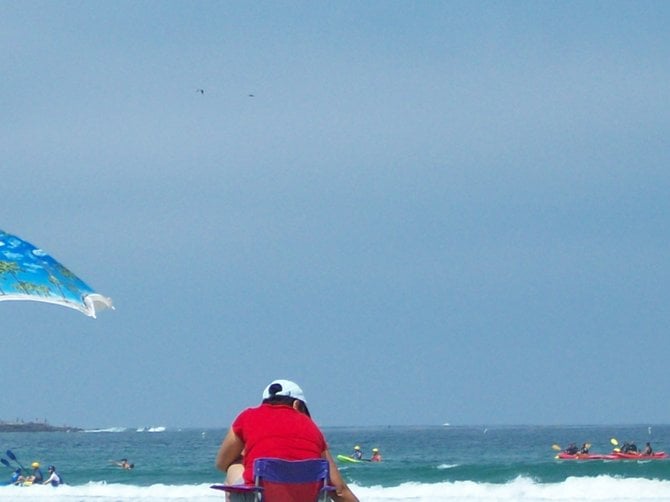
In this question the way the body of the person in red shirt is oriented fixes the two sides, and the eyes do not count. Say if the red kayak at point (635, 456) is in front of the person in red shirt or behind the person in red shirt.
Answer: in front

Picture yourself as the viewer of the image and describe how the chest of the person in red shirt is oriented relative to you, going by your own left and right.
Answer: facing away from the viewer

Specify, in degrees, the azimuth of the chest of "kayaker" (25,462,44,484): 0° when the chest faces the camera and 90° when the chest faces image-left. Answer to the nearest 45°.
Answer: approximately 90°

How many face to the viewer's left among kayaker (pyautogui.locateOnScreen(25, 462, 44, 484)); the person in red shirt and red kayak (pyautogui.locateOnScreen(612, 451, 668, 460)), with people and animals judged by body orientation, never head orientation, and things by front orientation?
2

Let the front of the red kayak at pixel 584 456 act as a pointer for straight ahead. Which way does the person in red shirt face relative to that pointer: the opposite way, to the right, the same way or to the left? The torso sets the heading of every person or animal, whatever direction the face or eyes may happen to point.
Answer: to the right

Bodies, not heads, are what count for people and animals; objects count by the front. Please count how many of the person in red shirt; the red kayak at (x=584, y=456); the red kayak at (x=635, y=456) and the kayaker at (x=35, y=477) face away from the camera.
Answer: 1

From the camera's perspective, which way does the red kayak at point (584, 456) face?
to the viewer's left

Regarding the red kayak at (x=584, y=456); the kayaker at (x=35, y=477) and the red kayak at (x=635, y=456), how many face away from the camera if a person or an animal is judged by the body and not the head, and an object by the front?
0

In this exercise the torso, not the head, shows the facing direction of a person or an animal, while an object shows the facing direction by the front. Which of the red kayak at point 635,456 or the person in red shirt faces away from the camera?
the person in red shirt

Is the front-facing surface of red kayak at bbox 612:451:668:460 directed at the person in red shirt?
no

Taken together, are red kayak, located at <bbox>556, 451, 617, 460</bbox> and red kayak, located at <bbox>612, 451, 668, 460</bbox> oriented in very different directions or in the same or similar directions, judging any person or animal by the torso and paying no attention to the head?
same or similar directions
